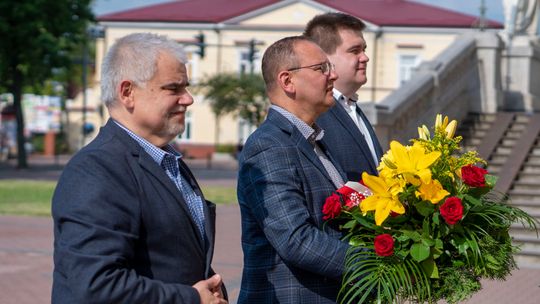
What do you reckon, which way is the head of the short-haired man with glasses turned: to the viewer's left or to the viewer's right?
to the viewer's right

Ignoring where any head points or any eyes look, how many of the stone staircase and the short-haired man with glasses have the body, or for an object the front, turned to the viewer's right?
1

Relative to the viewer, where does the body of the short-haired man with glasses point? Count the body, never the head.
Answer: to the viewer's right

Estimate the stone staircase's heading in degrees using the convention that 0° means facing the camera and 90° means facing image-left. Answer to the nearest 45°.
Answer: approximately 45°

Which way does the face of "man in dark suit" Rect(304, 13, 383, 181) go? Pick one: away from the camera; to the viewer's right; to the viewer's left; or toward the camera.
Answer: to the viewer's right

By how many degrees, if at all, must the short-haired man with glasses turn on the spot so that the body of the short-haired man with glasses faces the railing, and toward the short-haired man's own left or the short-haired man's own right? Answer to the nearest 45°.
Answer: approximately 90° to the short-haired man's own left

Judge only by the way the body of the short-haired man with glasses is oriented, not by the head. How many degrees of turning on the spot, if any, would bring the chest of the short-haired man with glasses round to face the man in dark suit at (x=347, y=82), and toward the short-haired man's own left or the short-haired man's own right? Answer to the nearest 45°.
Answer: approximately 90° to the short-haired man's own left

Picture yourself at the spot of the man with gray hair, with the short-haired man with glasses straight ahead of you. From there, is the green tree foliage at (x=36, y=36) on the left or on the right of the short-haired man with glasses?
left

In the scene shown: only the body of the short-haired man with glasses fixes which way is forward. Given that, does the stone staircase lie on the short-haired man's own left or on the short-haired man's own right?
on the short-haired man's own left

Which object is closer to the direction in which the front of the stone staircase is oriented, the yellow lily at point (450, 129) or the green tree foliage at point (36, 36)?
the yellow lily

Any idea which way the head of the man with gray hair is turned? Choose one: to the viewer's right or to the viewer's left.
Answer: to the viewer's right
